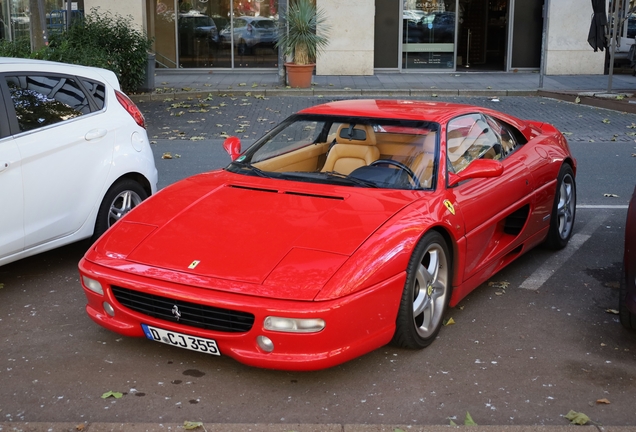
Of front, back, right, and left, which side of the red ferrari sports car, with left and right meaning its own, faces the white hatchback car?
right

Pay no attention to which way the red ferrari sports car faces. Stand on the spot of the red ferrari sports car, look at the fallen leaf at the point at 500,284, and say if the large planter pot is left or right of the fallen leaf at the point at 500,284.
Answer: left

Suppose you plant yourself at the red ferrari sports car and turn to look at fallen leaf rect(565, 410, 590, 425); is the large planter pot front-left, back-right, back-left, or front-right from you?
back-left

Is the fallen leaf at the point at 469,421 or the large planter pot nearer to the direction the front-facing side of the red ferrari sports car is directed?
the fallen leaf

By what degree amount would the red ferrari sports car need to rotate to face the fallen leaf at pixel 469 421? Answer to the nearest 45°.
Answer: approximately 90° to its left

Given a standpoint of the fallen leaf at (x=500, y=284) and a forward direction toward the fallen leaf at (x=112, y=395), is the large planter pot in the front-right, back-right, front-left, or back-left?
back-right

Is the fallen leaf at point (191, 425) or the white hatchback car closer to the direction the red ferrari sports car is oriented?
the fallen leaf

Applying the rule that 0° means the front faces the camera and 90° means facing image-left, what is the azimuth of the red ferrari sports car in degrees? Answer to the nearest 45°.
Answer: approximately 45°

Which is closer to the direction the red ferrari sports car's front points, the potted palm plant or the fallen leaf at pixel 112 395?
the fallen leaf

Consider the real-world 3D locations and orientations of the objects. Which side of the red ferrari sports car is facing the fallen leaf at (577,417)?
left

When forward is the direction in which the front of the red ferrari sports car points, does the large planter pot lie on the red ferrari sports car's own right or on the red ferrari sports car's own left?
on the red ferrari sports car's own right

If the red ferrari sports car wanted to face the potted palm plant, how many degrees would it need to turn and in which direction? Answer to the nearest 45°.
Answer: approximately 135° to its right
